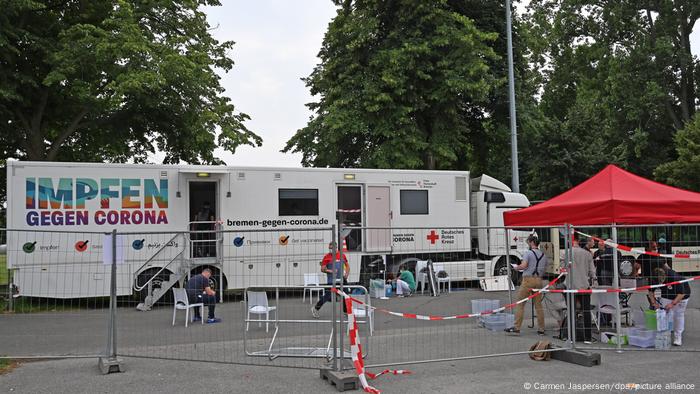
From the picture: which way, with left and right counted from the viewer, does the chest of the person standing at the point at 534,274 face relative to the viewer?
facing away from the viewer and to the left of the viewer

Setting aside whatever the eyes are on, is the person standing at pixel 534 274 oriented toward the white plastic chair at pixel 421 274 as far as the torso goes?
yes

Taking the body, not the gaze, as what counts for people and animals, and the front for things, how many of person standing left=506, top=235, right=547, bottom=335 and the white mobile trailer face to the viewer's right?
1

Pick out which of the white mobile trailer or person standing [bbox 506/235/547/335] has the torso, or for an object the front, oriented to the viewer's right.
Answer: the white mobile trailer

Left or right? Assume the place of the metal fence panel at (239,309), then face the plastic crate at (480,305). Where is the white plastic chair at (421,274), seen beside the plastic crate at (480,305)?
left

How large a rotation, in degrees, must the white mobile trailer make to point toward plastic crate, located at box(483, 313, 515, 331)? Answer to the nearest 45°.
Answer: approximately 45° to its right

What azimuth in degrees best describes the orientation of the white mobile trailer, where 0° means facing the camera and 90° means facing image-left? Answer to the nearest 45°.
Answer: approximately 270°

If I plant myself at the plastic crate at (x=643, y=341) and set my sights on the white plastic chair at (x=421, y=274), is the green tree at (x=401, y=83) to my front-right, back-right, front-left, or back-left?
front-right

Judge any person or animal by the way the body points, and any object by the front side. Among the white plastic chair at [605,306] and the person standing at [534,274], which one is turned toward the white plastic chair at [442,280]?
the person standing

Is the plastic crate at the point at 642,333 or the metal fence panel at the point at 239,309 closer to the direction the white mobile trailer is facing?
the plastic crate

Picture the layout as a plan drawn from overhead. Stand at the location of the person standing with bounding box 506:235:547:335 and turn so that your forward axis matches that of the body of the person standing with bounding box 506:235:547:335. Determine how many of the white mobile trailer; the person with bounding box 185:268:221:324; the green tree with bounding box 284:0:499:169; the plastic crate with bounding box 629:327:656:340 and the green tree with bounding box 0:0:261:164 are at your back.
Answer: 1
